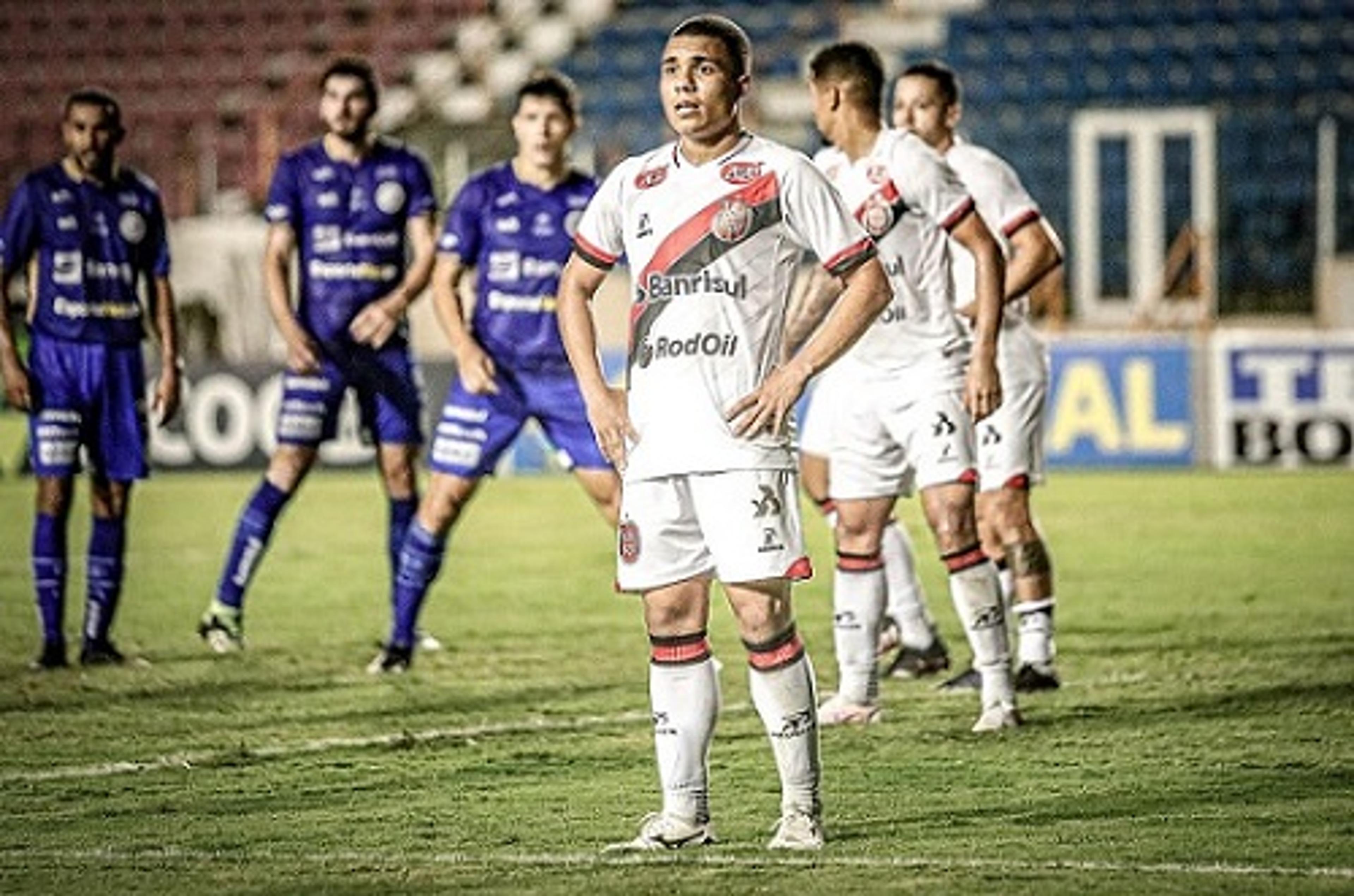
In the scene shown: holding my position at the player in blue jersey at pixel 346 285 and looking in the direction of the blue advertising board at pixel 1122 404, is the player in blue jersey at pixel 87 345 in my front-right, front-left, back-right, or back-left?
back-left

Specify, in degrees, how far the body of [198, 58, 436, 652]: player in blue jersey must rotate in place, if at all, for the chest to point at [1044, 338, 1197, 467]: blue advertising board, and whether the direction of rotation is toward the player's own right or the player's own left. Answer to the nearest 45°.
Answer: approximately 135° to the player's own left

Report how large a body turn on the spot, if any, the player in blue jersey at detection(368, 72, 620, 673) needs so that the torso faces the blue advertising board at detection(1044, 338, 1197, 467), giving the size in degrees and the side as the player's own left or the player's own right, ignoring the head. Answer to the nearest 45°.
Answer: approximately 135° to the player's own left

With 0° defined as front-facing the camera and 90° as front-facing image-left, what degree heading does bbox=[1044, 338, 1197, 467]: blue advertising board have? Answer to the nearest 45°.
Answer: approximately 0°
